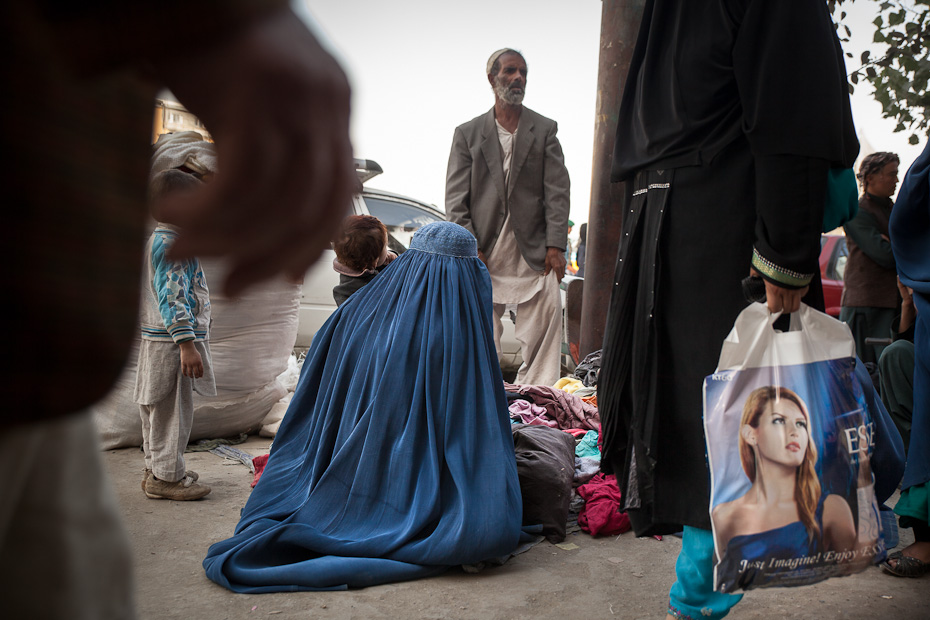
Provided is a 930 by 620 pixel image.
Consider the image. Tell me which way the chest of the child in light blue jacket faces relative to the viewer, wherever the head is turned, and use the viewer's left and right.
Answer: facing to the right of the viewer

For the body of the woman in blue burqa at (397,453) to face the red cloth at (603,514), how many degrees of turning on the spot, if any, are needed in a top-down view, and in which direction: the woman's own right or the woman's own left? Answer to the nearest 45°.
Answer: approximately 45° to the woman's own right

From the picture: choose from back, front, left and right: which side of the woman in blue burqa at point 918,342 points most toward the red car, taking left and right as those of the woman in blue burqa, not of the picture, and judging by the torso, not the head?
right

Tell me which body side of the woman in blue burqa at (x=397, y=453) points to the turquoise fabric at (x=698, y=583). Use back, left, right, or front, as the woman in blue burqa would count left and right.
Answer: right

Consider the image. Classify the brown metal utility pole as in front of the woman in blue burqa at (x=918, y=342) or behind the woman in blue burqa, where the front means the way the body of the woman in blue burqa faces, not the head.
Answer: in front

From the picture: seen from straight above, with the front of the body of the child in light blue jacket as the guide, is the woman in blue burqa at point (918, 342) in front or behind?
in front

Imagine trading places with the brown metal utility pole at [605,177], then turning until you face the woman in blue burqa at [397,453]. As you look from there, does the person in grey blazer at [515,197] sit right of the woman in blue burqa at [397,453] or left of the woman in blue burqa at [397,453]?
right

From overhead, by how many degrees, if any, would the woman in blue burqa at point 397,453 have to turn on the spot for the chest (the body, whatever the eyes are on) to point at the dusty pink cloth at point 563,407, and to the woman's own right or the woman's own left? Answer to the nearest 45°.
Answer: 0° — they already face it

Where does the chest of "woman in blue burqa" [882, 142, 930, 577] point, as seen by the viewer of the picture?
to the viewer's left

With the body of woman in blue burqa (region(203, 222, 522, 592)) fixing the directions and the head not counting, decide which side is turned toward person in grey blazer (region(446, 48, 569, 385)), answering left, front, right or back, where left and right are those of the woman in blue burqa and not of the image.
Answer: front

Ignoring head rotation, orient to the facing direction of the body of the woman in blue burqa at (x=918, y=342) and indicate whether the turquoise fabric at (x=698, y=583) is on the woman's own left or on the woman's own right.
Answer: on the woman's own left

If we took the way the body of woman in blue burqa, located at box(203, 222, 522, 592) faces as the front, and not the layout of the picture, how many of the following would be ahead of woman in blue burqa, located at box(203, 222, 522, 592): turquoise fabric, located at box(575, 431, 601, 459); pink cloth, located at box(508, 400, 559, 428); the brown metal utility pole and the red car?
4
